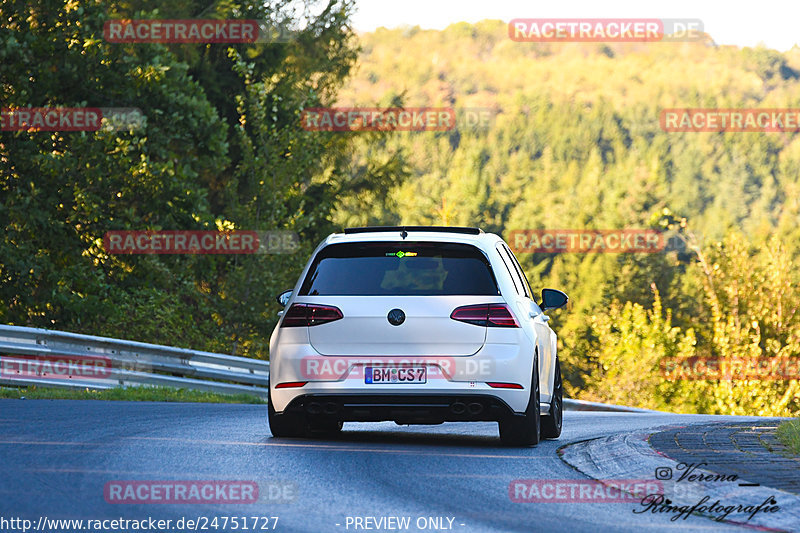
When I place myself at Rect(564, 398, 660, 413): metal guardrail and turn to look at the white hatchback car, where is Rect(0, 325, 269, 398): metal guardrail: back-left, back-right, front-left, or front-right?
front-right

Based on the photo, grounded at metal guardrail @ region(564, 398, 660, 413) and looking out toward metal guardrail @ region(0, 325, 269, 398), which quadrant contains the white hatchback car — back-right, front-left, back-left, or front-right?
front-left

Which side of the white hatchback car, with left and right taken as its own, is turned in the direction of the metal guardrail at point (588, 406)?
front

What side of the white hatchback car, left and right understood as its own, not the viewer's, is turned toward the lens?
back

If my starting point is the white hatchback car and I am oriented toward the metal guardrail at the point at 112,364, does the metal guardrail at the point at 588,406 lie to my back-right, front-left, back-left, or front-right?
front-right

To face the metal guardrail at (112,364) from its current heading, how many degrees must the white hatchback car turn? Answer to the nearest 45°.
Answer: approximately 45° to its left
